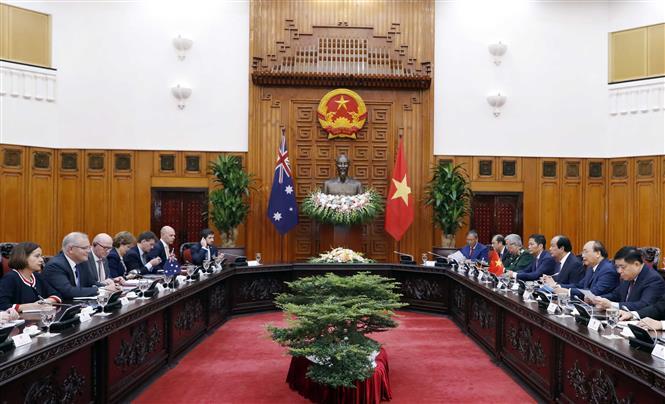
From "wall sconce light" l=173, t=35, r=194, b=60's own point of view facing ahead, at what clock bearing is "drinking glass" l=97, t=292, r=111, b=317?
The drinking glass is roughly at 12 o'clock from the wall sconce light.

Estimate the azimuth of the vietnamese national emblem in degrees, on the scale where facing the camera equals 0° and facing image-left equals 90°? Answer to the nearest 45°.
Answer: approximately 0°

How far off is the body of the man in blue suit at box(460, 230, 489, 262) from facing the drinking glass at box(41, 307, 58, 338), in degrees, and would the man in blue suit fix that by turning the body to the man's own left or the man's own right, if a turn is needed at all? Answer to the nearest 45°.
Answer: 0° — they already face it

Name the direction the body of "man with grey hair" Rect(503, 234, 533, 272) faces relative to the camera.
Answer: to the viewer's left

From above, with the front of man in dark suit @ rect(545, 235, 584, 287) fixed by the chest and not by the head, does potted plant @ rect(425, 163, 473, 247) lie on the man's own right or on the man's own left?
on the man's own right

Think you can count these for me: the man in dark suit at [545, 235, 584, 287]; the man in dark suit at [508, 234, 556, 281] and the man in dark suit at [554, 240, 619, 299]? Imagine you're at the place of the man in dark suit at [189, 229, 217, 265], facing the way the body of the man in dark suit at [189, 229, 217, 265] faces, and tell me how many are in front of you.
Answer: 3

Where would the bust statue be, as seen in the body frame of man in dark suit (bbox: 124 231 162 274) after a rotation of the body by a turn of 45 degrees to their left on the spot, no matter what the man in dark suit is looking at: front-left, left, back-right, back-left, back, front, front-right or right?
front-left

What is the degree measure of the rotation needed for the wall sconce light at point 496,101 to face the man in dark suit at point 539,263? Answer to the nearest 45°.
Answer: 0° — it already faces them

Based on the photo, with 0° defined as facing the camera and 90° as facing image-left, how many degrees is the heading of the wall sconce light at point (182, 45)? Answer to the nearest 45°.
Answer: approximately 0°

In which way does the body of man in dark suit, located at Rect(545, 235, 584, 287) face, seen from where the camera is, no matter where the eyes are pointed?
to the viewer's left

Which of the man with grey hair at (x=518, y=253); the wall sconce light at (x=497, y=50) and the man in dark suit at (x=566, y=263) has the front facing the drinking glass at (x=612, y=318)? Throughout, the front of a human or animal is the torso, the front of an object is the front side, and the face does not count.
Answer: the wall sconce light

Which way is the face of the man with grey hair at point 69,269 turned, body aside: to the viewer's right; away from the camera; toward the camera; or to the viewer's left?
to the viewer's right

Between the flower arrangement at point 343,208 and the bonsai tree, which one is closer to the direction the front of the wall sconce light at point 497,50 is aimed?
the bonsai tree

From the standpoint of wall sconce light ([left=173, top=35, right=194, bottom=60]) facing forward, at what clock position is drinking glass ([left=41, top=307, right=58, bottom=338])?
The drinking glass is roughly at 12 o'clock from the wall sconce light.

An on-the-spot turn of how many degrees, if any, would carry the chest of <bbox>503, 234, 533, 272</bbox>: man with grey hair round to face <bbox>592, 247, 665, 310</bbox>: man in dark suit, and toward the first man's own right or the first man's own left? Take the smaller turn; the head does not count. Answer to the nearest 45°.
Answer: approximately 90° to the first man's own left

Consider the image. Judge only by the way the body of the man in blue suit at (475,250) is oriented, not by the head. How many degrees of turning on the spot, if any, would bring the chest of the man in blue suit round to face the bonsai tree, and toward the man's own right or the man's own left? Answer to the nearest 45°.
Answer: approximately 45° to the man's own left

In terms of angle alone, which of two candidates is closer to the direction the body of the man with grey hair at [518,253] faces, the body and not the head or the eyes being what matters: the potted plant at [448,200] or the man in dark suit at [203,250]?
the man in dark suit
